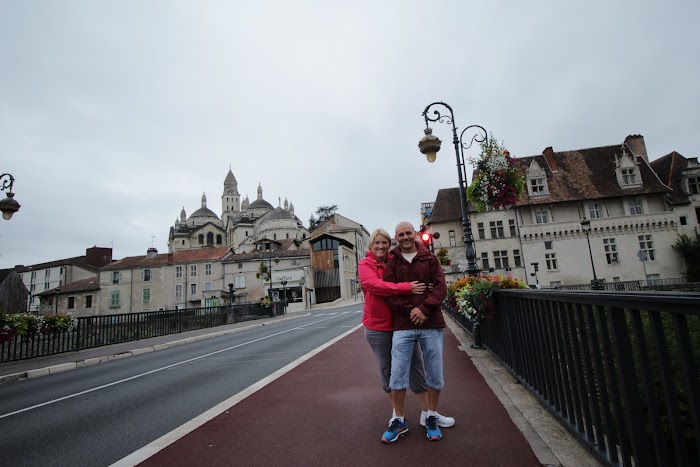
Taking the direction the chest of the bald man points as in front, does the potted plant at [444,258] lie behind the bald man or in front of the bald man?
behind

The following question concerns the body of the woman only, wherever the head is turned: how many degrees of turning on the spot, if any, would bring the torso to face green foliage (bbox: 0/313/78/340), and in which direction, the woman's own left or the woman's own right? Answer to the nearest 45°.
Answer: approximately 180°

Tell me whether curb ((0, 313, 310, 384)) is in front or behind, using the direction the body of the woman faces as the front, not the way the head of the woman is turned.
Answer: behind

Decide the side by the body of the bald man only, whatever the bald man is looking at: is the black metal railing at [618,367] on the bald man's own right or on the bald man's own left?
on the bald man's own left

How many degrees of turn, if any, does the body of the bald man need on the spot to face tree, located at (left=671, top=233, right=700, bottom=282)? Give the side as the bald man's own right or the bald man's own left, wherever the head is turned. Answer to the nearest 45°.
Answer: approximately 135° to the bald man's own left

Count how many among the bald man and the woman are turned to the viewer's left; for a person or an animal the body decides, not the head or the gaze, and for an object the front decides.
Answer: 0

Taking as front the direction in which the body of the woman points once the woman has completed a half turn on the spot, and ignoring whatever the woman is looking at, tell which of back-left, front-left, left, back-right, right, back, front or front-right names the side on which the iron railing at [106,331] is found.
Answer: front

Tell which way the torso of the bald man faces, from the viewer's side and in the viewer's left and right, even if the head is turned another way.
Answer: facing the viewer

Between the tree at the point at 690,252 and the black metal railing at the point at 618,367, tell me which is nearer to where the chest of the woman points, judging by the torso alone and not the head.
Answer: the black metal railing

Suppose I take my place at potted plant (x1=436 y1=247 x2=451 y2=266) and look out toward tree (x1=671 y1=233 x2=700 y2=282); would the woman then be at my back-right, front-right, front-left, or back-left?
back-right

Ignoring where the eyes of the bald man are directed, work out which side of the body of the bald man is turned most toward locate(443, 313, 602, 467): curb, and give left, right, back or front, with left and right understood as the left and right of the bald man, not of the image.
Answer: left

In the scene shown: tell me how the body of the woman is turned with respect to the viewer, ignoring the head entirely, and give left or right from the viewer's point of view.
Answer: facing the viewer and to the right of the viewer
